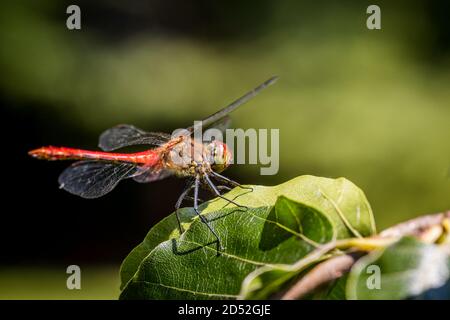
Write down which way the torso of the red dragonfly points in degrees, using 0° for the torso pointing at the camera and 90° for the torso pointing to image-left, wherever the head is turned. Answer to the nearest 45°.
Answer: approximately 270°

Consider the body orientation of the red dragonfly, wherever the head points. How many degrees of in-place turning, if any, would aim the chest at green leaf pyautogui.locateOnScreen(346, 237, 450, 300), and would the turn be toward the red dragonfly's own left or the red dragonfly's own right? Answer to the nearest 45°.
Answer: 0° — it already faces it
